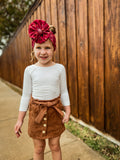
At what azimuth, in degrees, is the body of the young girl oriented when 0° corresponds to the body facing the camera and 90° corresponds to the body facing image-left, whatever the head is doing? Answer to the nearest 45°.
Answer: approximately 0°
